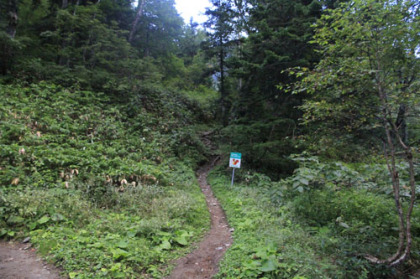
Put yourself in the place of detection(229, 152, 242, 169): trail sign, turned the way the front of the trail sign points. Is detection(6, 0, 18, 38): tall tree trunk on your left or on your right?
on your right

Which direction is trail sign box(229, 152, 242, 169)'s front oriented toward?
toward the camera
